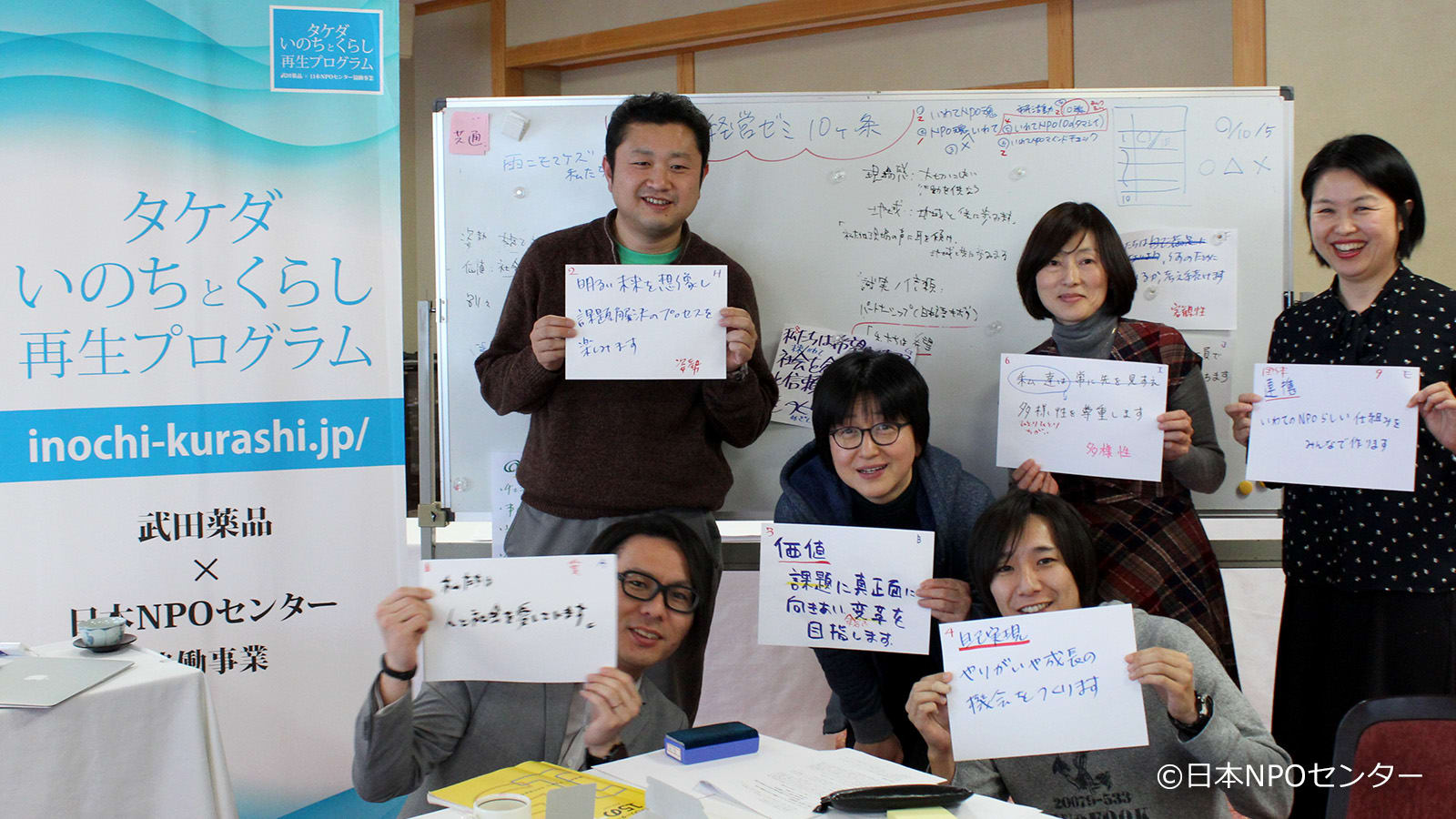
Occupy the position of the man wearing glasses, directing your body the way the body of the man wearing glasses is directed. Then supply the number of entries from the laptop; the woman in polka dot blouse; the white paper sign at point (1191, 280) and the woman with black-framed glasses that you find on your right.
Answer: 1

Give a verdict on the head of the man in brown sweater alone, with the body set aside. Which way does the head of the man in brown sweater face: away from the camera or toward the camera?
toward the camera

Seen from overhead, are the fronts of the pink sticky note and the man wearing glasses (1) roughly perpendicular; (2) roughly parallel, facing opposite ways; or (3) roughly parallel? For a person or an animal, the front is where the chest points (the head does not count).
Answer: roughly parallel

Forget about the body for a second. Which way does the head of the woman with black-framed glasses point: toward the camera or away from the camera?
toward the camera

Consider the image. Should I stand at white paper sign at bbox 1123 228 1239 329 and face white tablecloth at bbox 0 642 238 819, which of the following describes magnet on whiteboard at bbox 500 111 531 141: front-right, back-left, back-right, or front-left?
front-right

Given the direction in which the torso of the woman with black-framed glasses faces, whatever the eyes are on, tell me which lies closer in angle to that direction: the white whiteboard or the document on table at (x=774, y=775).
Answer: the document on table

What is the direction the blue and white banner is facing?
toward the camera

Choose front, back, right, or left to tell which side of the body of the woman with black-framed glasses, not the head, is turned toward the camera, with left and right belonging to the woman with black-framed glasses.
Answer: front

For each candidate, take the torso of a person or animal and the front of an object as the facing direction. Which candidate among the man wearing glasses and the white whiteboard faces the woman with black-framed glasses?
the white whiteboard

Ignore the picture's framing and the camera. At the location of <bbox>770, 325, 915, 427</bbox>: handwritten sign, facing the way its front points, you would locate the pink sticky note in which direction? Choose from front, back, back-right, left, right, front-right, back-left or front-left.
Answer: right

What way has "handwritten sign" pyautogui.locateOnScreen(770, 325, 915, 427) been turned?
toward the camera

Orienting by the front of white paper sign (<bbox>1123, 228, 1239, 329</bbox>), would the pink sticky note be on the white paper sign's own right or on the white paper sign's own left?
on the white paper sign's own right

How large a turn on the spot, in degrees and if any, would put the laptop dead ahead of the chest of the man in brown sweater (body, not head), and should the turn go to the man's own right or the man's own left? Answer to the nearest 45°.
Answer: approximately 45° to the man's own right

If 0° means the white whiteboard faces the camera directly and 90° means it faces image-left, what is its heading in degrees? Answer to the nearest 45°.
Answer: approximately 0°
